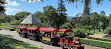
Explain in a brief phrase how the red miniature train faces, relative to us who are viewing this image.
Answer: facing the viewer and to the right of the viewer
